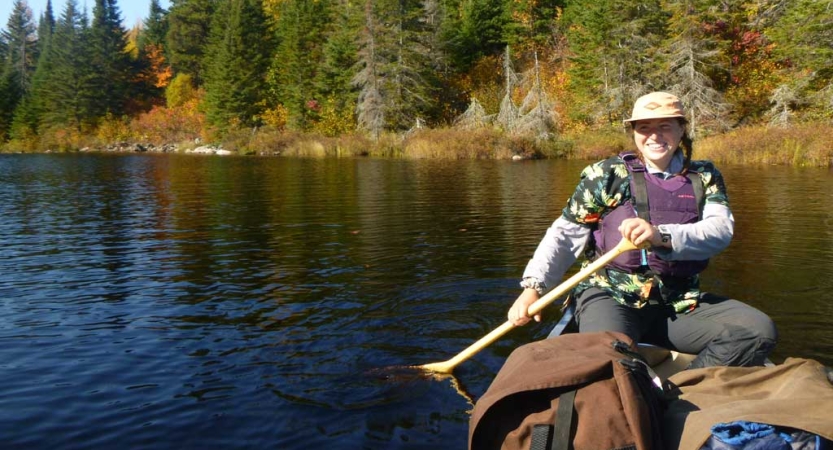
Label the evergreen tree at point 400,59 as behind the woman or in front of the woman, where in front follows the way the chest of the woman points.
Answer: behind

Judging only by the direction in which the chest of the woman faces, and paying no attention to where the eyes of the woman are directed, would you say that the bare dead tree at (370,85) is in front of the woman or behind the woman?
behind

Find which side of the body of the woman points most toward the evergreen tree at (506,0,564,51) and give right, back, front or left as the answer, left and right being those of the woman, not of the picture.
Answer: back

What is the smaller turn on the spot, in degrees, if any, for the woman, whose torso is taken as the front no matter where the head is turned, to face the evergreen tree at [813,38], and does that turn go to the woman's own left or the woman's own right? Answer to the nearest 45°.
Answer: approximately 180°

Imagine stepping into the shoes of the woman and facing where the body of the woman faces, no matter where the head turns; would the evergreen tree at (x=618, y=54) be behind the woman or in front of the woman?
behind

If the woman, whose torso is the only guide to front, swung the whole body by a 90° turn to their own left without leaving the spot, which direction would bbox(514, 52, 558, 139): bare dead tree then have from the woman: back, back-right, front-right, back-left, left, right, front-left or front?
left

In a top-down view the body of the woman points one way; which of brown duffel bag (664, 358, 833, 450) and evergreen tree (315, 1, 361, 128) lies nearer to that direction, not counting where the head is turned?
the brown duffel bag

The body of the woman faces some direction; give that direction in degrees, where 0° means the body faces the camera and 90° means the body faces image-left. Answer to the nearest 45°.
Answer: approximately 0°

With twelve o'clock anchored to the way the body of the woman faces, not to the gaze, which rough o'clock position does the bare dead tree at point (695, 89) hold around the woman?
The bare dead tree is roughly at 6 o'clock from the woman.
